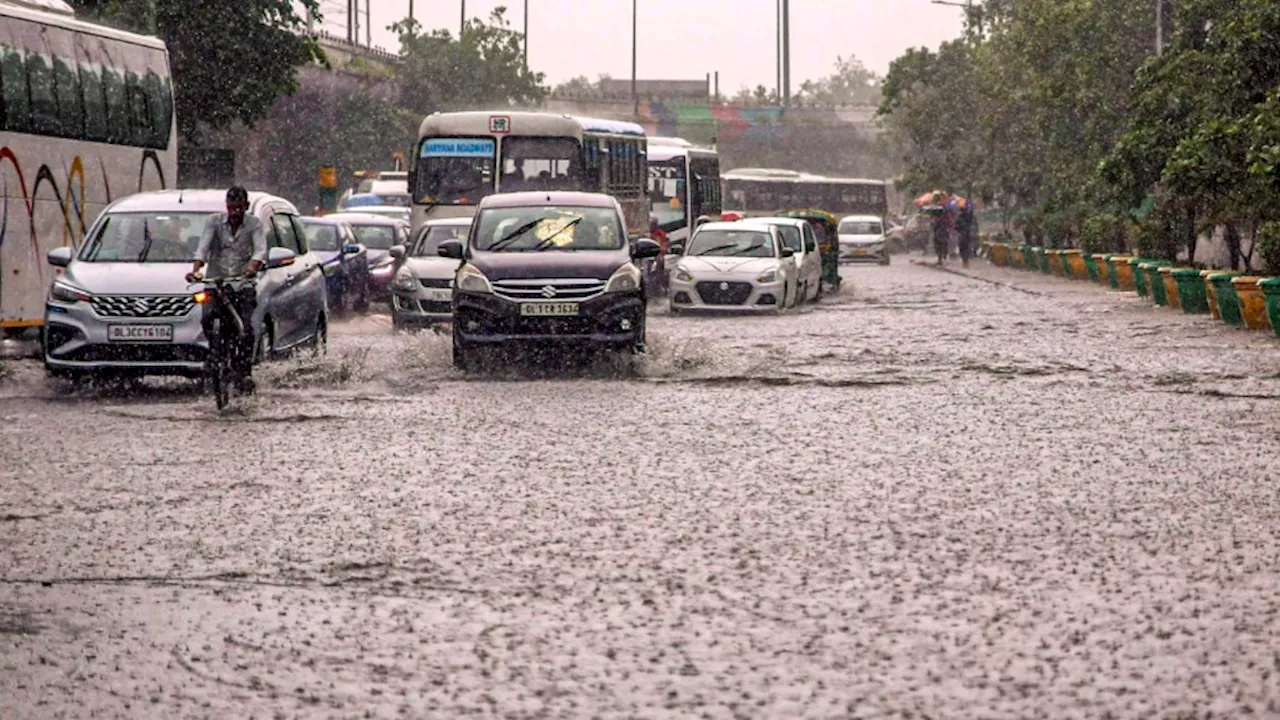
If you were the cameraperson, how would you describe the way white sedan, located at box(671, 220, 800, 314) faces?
facing the viewer

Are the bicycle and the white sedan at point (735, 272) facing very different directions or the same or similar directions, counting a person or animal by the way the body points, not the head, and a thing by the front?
same or similar directions

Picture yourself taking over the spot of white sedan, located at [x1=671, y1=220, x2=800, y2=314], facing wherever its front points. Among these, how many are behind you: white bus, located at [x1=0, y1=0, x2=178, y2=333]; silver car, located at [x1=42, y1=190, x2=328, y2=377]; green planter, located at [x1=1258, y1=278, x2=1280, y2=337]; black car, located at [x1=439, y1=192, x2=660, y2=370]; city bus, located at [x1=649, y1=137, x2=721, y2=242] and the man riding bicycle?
1

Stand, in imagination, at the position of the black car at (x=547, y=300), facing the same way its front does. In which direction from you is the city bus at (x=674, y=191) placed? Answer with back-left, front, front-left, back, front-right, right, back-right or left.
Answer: back

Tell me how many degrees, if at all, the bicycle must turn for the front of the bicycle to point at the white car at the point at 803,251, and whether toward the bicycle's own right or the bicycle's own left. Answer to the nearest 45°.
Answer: approximately 135° to the bicycle's own left

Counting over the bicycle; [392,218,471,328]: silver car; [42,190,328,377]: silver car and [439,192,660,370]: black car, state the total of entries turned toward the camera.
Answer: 4

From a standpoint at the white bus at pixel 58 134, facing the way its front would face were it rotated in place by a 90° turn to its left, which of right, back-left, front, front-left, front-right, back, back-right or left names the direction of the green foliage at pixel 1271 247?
front-left

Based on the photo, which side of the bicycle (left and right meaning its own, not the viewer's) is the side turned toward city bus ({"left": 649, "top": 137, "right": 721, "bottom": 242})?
back

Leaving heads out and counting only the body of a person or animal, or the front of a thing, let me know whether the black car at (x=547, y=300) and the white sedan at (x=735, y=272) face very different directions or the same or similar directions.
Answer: same or similar directions

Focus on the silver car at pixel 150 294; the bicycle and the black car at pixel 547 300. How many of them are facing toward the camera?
3

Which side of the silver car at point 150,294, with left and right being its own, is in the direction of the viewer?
front

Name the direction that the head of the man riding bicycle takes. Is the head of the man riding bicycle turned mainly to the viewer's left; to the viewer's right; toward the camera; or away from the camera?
toward the camera

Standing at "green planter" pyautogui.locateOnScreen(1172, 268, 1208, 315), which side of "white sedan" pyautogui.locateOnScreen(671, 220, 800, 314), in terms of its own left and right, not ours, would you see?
left

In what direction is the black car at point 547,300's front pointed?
toward the camera
